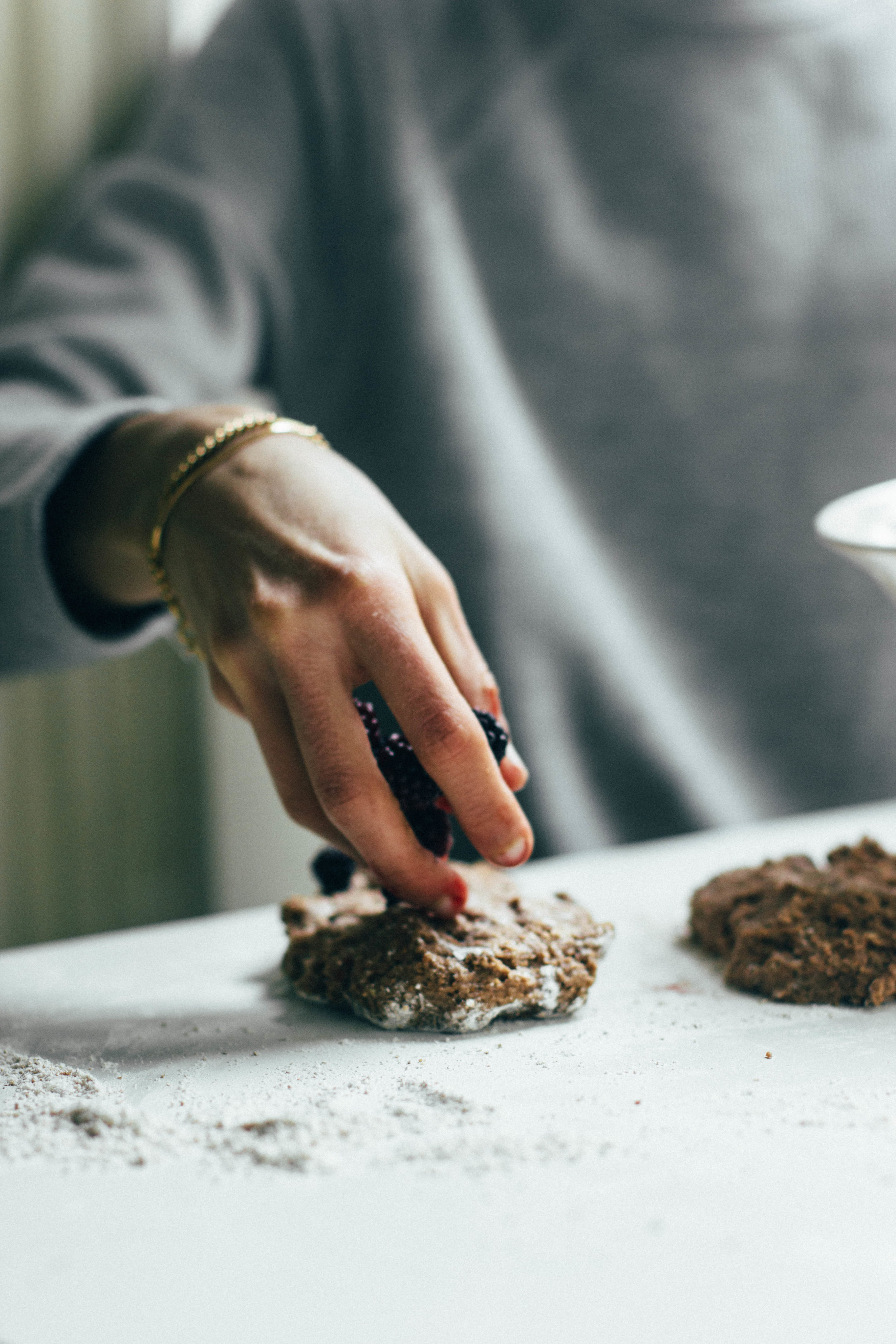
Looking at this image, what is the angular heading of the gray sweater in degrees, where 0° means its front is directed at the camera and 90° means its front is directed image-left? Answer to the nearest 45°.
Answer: approximately 0°
